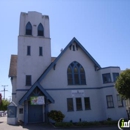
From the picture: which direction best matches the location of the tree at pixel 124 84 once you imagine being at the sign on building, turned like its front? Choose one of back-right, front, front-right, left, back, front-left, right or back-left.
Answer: front-left

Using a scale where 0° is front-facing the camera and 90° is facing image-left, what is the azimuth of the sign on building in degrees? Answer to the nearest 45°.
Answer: approximately 0°

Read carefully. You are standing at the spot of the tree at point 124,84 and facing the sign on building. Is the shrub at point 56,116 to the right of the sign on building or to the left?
left

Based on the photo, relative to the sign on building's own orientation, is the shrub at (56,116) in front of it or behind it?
in front

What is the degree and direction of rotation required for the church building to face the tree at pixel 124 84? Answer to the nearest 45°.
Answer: approximately 45° to its left

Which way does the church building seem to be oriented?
toward the camera
